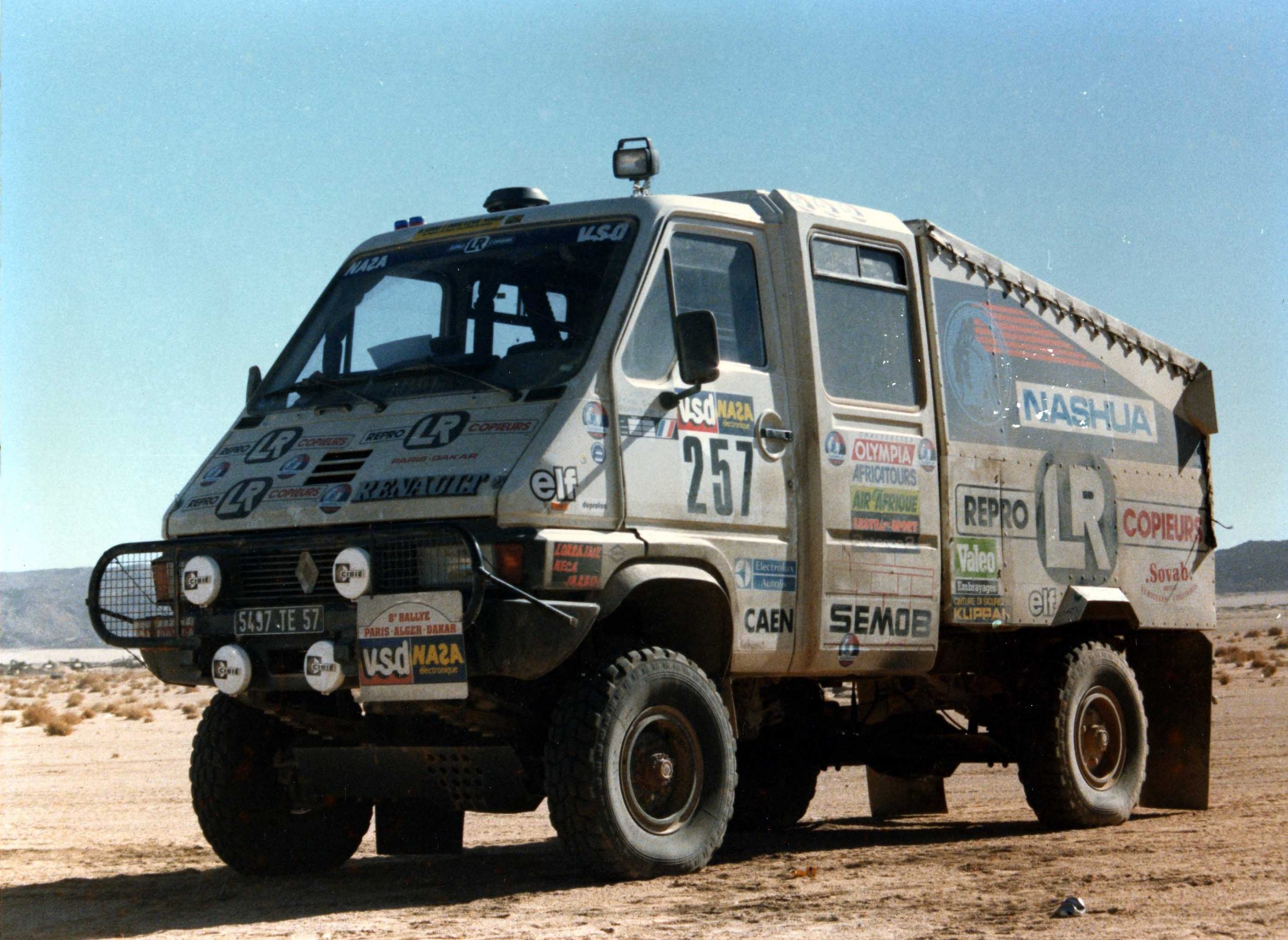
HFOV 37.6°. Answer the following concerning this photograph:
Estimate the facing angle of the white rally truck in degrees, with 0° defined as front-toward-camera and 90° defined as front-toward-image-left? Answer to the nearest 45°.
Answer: approximately 45°

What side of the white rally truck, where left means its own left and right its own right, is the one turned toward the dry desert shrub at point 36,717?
right

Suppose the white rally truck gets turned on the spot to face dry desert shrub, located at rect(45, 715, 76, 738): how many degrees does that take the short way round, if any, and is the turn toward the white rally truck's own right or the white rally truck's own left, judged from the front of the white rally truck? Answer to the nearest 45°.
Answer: approximately 90° to the white rally truck's own right
